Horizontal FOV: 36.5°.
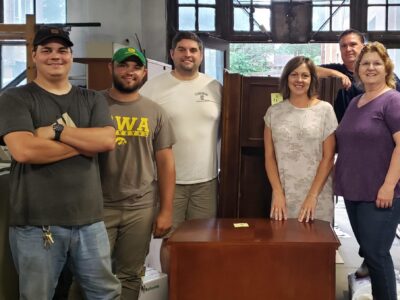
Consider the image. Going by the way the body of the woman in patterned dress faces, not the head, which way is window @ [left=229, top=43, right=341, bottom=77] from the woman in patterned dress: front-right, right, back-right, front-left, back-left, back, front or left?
back

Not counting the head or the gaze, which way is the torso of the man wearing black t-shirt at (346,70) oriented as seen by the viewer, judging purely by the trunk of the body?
toward the camera

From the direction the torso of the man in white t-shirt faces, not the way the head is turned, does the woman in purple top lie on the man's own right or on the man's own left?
on the man's own left

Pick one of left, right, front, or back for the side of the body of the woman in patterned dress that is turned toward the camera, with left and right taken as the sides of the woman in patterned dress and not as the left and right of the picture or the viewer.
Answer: front

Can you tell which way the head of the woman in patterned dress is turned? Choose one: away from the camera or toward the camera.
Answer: toward the camera

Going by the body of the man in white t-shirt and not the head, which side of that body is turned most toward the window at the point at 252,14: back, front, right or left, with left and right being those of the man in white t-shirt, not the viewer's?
back

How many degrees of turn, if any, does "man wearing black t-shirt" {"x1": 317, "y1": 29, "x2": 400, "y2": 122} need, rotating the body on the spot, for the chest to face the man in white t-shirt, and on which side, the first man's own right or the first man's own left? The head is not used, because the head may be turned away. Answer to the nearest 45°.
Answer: approximately 45° to the first man's own right

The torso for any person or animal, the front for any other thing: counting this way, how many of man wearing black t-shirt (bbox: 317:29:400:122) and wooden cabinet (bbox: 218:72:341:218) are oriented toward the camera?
2

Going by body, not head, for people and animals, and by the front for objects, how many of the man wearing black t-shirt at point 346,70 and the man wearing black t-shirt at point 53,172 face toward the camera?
2

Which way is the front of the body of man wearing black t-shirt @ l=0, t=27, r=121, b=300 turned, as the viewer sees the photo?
toward the camera

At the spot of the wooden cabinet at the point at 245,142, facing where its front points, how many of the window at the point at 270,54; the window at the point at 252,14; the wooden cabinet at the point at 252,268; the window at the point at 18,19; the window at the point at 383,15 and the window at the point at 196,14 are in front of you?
1

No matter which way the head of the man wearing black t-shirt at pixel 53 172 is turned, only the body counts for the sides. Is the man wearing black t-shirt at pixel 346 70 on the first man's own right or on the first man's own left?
on the first man's own left

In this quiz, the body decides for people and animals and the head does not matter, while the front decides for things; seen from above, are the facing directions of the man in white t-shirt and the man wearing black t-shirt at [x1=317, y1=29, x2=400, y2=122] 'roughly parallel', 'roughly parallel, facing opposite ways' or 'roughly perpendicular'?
roughly parallel

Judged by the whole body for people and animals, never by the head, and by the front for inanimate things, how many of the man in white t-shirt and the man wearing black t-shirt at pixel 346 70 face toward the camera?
2
